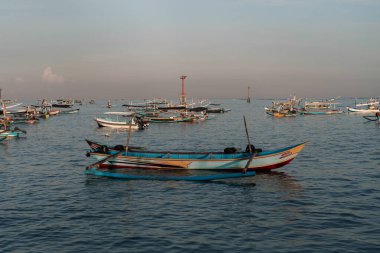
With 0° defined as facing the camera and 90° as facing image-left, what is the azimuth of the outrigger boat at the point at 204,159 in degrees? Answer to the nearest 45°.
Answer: approximately 270°
